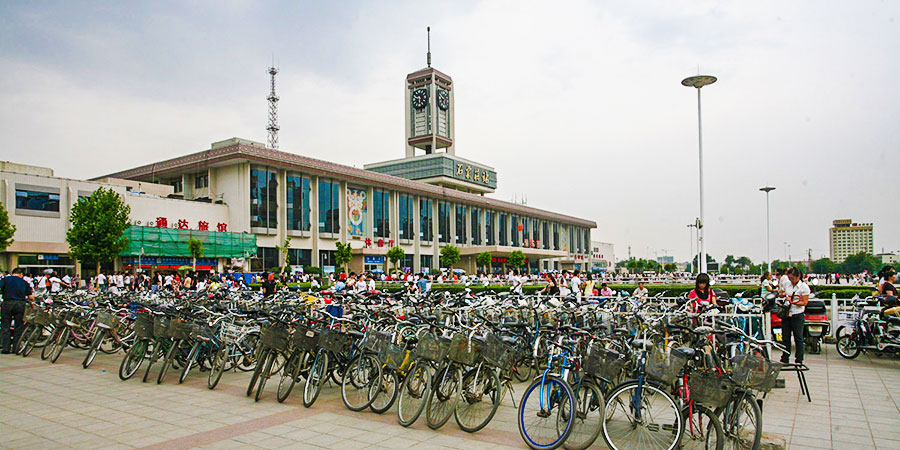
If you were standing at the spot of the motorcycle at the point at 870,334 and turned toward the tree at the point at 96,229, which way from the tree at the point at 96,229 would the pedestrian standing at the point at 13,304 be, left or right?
left

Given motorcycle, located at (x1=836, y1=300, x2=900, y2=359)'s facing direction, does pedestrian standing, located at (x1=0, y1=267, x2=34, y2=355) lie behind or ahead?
ahead

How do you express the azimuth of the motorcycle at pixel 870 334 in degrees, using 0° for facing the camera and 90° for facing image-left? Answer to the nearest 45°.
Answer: approximately 90°

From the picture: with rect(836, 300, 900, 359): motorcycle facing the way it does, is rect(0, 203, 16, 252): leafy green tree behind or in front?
in front

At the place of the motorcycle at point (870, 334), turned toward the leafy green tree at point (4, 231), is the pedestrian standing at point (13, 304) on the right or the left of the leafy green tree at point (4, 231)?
left
